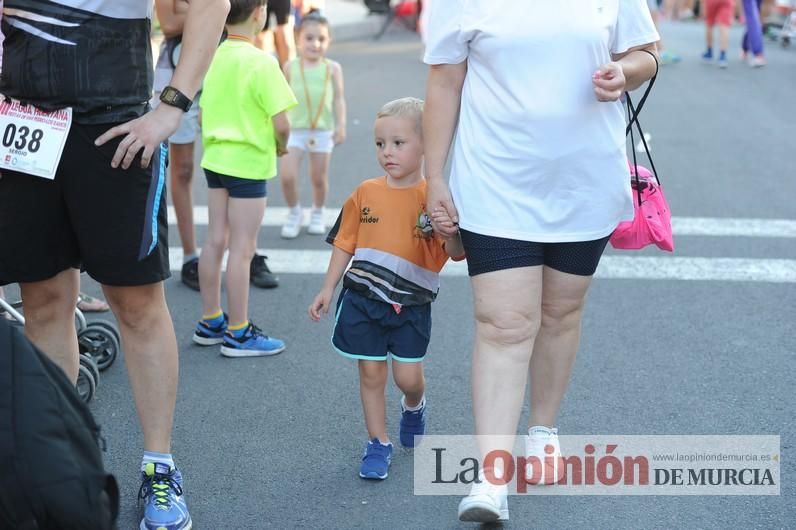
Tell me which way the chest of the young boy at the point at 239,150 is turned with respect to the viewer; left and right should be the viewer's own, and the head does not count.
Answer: facing away from the viewer and to the right of the viewer

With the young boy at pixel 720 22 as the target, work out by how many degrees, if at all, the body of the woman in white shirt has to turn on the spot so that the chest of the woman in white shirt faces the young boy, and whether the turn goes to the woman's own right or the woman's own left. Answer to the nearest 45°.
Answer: approximately 180°

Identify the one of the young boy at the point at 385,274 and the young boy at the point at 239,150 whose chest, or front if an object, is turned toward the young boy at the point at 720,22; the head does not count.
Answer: the young boy at the point at 239,150

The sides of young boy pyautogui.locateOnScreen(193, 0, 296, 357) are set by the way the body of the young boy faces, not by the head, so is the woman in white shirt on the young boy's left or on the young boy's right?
on the young boy's right

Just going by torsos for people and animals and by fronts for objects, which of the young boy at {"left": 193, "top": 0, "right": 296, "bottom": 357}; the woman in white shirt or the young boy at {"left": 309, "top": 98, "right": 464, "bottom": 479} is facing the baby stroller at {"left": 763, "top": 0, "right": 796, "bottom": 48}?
the young boy at {"left": 193, "top": 0, "right": 296, "bottom": 357}

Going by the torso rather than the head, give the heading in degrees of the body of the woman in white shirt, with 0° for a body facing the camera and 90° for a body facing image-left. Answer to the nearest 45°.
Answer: approximately 0°

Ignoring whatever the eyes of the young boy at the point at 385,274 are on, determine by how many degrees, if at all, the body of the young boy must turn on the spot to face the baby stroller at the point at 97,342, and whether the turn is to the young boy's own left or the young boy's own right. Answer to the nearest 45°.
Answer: approximately 135° to the young boy's own right

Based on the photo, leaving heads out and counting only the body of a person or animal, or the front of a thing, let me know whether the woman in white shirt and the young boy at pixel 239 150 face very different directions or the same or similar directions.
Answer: very different directions

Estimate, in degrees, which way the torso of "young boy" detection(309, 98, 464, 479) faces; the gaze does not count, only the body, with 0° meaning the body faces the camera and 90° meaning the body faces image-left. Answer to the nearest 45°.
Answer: approximately 0°

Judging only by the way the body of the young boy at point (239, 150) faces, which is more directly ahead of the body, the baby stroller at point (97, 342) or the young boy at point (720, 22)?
the young boy

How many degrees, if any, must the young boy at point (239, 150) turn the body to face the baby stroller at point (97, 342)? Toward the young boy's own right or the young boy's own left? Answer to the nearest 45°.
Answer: approximately 180°
